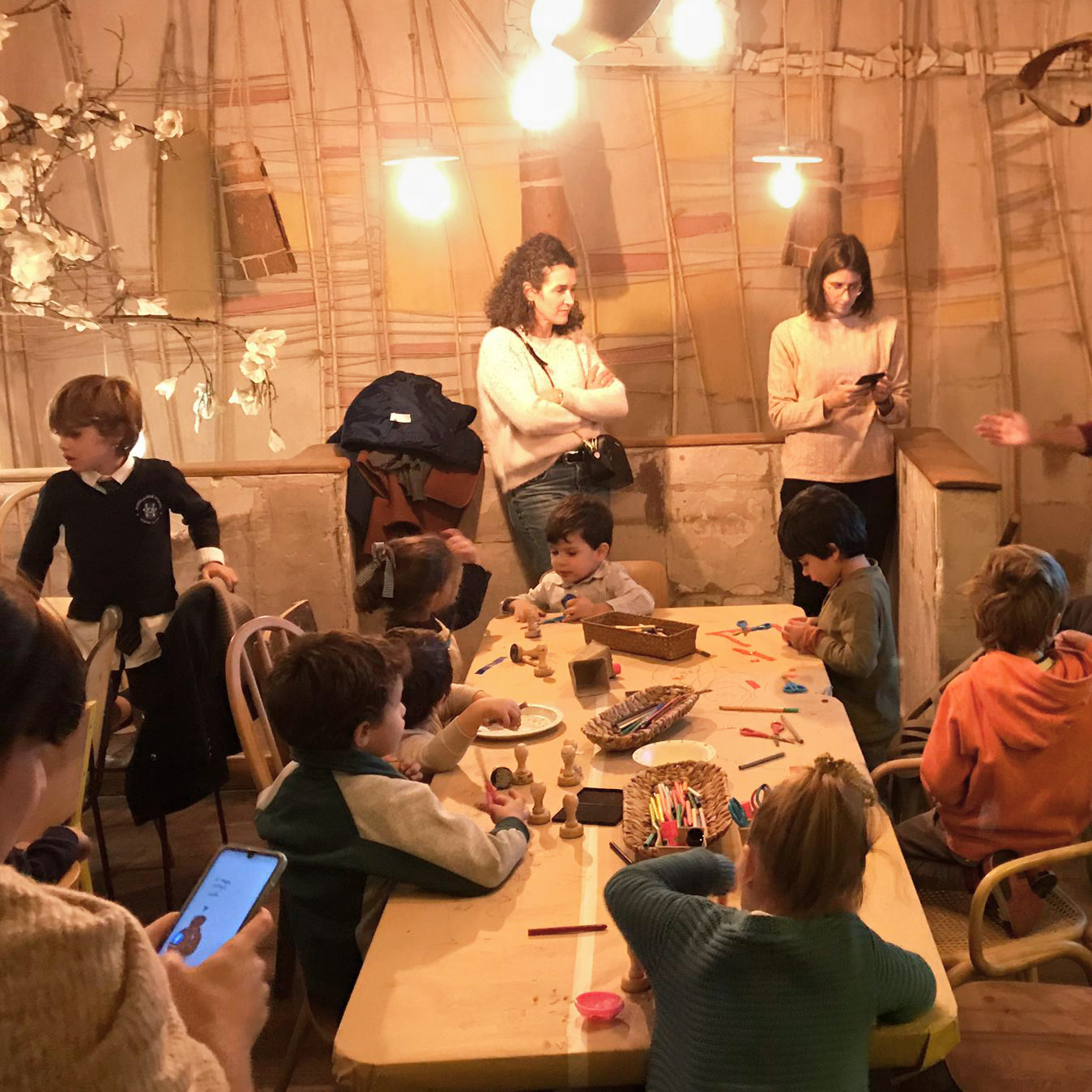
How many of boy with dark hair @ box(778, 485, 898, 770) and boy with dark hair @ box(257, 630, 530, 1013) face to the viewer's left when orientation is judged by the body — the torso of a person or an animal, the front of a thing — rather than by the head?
1

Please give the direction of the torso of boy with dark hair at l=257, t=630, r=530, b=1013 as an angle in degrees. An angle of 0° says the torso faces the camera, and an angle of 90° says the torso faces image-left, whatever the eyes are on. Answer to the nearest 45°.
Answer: approximately 225°

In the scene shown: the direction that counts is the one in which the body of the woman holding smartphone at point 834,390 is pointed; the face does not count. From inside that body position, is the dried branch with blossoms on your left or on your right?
on your right

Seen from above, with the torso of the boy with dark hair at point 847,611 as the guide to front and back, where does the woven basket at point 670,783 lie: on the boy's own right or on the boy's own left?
on the boy's own left

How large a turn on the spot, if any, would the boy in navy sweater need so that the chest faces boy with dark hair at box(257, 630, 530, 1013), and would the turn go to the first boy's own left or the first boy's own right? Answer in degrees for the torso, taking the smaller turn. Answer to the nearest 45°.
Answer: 0° — they already face them

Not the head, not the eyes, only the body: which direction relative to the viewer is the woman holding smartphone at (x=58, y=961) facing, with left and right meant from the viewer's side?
facing away from the viewer and to the right of the viewer

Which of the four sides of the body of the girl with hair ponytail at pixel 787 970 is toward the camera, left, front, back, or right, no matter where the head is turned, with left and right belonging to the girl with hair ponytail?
back

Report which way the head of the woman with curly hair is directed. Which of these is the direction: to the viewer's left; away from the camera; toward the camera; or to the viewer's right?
to the viewer's right

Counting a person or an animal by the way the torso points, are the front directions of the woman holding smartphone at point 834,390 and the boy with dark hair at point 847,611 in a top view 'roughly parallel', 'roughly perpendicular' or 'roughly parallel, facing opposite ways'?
roughly perpendicular

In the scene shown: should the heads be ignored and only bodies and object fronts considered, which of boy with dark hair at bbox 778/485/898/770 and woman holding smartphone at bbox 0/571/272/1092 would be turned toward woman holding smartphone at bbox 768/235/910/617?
woman holding smartphone at bbox 0/571/272/1092

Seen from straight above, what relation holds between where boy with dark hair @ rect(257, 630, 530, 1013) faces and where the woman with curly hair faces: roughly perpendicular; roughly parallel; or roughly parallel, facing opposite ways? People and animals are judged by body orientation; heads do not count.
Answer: roughly perpendicular

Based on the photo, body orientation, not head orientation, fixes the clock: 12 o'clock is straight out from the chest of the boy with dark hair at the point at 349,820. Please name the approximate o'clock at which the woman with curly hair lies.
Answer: The woman with curly hair is roughly at 11 o'clock from the boy with dark hair.

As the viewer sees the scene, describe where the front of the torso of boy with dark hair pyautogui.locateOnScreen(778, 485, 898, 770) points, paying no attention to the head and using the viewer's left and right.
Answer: facing to the left of the viewer

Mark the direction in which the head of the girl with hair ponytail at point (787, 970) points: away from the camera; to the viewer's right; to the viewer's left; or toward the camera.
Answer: away from the camera
